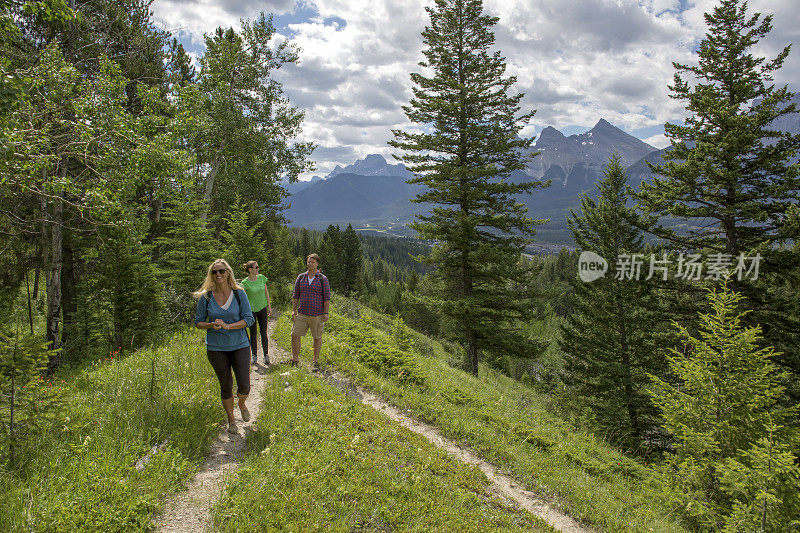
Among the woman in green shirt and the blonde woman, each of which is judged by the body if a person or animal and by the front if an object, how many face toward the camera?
2

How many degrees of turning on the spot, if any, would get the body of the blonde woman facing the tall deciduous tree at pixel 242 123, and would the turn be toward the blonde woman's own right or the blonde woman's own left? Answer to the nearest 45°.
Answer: approximately 180°

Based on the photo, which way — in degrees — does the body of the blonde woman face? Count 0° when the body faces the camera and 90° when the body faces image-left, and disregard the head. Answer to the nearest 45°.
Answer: approximately 0°

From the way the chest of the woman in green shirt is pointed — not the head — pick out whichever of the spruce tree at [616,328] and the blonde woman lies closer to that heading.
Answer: the blonde woman

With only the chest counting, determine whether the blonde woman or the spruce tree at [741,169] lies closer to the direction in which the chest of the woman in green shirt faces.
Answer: the blonde woman
